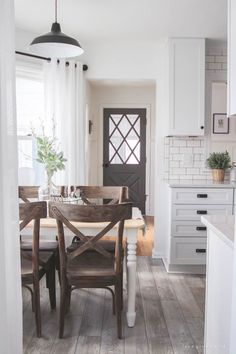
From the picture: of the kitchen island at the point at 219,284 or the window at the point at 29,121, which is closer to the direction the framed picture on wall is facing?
the kitchen island

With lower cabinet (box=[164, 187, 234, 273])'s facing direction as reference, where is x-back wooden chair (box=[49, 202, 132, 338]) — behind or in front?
in front

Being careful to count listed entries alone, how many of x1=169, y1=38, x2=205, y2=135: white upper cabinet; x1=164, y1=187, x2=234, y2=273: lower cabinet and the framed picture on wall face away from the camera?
0

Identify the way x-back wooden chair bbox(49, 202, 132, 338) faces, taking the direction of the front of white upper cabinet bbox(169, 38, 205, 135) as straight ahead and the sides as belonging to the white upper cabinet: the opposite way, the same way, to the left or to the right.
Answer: the opposite way

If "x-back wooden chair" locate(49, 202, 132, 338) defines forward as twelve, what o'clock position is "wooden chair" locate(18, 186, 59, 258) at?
The wooden chair is roughly at 11 o'clock from the x-back wooden chair.

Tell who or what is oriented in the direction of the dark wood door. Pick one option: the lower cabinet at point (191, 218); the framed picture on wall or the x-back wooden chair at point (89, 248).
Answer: the x-back wooden chair

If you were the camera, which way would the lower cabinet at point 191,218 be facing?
facing the viewer

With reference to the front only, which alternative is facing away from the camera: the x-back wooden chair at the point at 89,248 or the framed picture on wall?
the x-back wooden chair

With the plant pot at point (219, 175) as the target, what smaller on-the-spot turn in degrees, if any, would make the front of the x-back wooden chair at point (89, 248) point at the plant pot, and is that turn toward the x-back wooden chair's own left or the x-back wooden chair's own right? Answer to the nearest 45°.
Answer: approximately 45° to the x-back wooden chair's own right

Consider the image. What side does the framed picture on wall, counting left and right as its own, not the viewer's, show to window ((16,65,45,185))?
right

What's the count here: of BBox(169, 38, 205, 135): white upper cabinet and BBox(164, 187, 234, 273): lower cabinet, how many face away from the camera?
0

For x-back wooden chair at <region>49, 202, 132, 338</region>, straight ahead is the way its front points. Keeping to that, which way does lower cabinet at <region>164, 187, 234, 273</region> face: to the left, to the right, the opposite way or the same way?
the opposite way
